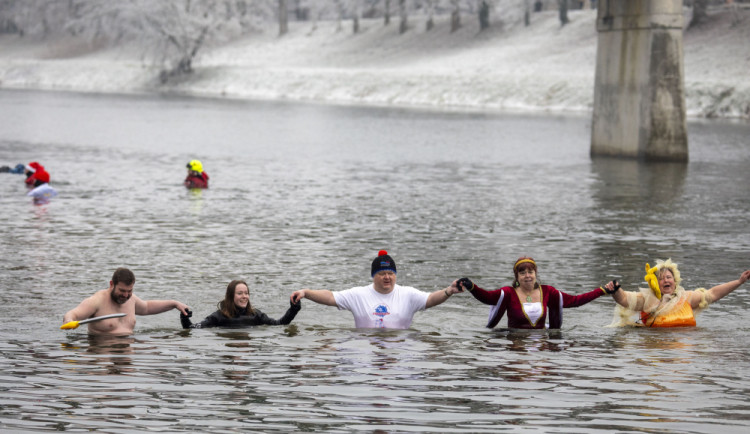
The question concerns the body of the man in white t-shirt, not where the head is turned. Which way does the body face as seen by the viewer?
toward the camera

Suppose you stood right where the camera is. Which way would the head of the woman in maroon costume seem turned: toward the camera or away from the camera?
toward the camera

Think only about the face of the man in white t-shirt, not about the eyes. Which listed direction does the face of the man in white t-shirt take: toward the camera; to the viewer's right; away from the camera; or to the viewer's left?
toward the camera

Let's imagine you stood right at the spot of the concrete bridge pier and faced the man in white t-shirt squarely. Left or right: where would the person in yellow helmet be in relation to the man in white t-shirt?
right

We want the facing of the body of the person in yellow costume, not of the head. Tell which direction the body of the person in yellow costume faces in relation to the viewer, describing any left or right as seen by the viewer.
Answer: facing the viewer

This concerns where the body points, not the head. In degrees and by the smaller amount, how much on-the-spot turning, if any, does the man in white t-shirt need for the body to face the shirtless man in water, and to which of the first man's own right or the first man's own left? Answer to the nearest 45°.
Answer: approximately 90° to the first man's own right

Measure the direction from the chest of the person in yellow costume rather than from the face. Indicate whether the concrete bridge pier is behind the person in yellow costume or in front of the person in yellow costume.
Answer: behind

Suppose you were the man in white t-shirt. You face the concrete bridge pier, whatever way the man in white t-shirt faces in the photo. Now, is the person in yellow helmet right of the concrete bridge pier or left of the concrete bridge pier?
left

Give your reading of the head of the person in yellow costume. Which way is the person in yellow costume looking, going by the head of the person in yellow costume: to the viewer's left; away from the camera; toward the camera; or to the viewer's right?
toward the camera

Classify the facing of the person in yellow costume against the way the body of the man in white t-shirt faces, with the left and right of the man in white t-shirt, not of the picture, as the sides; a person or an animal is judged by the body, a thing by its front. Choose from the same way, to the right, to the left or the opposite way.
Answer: the same way

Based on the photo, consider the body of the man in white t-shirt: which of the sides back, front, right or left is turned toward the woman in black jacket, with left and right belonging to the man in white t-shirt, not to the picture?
right

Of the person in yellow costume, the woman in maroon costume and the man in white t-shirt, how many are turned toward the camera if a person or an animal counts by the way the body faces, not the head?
3

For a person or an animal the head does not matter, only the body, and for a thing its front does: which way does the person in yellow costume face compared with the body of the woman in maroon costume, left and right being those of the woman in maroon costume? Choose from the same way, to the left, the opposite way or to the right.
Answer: the same way

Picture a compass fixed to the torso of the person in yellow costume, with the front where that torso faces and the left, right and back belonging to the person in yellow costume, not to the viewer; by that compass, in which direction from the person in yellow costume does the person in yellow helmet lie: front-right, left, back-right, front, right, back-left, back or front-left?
back-right

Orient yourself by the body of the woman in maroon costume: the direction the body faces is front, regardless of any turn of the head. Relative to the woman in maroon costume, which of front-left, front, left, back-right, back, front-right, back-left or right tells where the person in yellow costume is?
back-left

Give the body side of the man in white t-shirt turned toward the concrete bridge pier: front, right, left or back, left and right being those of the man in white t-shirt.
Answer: back

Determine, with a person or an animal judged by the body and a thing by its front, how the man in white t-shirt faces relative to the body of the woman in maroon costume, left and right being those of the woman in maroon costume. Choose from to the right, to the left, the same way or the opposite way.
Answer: the same way
